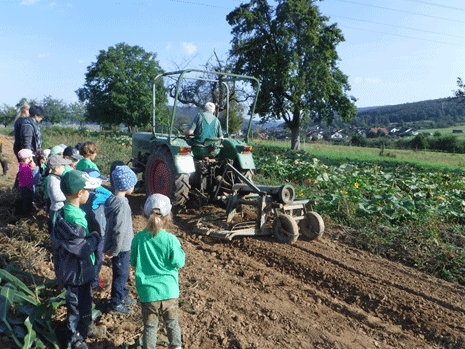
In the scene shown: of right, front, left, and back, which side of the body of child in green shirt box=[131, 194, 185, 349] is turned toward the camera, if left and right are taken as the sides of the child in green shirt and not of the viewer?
back

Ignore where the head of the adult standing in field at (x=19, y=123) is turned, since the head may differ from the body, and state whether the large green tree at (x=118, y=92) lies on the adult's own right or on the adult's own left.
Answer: on the adult's own left

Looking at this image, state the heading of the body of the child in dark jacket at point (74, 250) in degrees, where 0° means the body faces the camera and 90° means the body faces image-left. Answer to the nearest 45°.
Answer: approximately 270°

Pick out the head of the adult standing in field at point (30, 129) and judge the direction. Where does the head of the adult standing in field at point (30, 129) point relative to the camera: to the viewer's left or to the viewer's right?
to the viewer's right

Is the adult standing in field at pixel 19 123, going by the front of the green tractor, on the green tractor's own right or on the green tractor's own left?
on the green tractor's own left

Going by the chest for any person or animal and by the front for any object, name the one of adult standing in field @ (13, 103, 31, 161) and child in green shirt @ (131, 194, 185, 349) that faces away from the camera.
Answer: the child in green shirt

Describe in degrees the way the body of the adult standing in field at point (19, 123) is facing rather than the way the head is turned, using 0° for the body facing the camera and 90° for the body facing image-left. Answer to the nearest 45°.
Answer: approximately 270°

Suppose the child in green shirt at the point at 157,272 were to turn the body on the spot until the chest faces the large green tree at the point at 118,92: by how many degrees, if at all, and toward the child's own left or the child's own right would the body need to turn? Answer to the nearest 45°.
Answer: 0° — they already face it

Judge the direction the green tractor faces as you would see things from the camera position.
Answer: facing away from the viewer and to the left of the viewer

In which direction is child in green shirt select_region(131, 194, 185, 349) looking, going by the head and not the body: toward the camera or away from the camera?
away from the camera

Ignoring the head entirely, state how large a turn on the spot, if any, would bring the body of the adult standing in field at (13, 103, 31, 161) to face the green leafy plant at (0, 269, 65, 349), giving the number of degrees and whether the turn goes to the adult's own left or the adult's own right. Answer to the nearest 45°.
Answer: approximately 90° to the adult's own right
